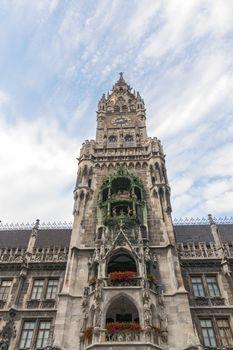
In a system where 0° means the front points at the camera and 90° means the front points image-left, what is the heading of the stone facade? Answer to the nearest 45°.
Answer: approximately 0°
